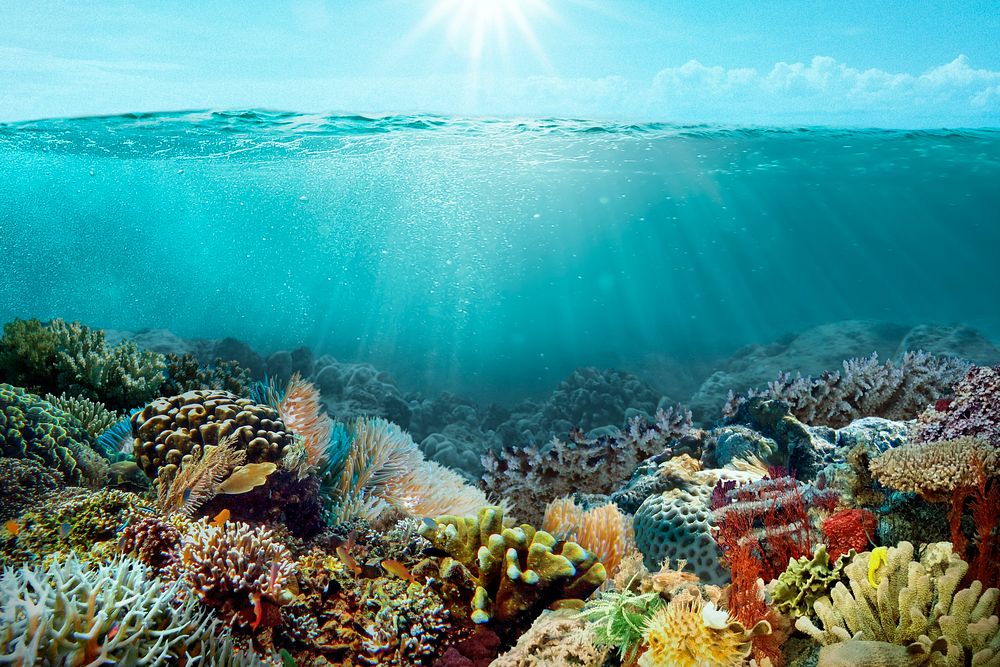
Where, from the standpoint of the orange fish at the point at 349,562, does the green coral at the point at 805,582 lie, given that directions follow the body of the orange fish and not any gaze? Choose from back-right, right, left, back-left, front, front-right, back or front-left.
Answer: back-left

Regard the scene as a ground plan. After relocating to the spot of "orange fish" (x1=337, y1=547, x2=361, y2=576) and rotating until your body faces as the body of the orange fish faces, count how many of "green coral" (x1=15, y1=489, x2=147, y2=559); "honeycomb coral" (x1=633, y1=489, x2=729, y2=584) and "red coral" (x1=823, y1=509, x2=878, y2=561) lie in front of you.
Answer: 1

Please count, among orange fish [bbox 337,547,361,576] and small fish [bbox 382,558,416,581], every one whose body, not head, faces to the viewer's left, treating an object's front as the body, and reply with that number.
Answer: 2

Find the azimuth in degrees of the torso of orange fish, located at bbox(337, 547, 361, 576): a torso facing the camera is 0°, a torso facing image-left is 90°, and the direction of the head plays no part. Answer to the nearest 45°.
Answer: approximately 90°

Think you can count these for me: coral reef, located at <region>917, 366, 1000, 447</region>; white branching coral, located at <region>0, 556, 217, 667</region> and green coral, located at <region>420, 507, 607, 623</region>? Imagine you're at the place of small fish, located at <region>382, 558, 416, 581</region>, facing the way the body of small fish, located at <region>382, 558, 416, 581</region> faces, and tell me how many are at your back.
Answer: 2

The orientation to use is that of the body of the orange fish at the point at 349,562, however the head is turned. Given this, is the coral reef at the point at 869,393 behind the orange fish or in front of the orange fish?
behind

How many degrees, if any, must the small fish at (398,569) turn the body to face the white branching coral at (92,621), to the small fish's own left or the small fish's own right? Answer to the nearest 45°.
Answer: approximately 45° to the small fish's own left

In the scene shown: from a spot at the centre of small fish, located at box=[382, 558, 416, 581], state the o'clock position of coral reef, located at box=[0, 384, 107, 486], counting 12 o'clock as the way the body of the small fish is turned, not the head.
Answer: The coral reef is roughly at 1 o'clock from the small fish.

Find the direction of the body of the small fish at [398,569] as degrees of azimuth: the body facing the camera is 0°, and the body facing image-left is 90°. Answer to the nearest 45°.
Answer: approximately 90°

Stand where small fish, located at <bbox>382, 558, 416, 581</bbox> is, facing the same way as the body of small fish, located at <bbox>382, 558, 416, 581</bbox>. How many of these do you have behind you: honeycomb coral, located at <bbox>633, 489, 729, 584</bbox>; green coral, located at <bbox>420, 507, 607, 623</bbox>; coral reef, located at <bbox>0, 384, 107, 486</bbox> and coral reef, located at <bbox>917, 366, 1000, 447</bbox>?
3

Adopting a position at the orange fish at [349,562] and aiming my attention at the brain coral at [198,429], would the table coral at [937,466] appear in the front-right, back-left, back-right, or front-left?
back-right

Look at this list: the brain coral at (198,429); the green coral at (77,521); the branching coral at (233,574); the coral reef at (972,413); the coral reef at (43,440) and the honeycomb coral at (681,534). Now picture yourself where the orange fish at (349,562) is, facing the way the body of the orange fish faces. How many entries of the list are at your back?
2

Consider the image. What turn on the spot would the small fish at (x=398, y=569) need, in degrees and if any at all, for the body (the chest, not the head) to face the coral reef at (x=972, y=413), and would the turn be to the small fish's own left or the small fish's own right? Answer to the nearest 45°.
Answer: approximately 180°
